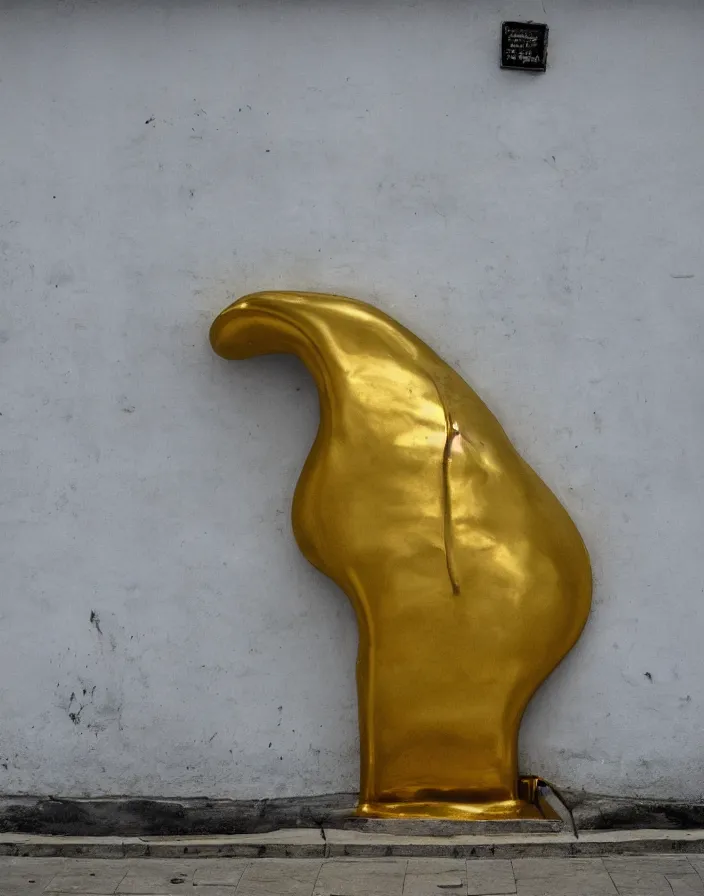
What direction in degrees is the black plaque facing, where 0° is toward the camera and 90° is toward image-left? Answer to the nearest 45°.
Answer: approximately 0°
